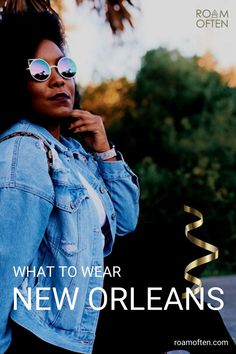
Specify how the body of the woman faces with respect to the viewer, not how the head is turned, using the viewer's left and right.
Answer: facing the viewer and to the right of the viewer

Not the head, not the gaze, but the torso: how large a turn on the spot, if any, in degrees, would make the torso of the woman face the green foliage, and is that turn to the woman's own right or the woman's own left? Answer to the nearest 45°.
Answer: approximately 90° to the woman's own left
